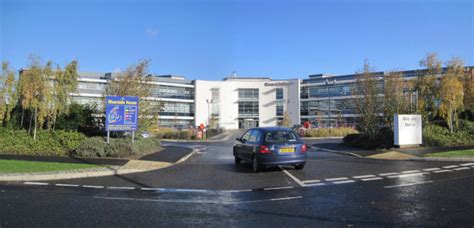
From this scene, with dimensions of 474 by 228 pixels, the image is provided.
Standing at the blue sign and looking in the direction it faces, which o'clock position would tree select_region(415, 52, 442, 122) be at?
The tree is roughly at 9 o'clock from the blue sign.

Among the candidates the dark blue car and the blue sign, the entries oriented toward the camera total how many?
1

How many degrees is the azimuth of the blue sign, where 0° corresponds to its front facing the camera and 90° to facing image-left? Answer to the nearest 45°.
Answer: approximately 0°

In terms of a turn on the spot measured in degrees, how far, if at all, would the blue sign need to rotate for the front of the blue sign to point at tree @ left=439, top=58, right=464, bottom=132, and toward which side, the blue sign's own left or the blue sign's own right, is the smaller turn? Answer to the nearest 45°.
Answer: approximately 90° to the blue sign's own left

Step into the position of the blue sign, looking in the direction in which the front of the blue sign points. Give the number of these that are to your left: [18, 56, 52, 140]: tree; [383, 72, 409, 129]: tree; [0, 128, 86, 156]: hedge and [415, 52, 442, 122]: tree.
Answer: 2

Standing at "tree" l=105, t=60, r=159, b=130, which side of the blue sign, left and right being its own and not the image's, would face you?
back

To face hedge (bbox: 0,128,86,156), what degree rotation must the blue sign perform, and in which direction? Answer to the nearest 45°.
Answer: approximately 90° to its right

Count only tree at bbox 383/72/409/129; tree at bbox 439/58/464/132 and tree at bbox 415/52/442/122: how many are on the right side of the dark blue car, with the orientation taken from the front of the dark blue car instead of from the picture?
3

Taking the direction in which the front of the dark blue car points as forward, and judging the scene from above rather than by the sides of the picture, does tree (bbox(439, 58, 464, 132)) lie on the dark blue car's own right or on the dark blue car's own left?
on the dark blue car's own right

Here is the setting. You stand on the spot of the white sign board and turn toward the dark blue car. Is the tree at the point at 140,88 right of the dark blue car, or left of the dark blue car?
right

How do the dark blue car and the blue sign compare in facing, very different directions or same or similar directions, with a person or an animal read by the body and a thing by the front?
very different directions

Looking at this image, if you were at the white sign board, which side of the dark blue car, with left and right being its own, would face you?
right

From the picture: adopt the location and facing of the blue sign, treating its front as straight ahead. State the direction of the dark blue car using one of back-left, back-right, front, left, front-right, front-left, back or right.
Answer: front-left

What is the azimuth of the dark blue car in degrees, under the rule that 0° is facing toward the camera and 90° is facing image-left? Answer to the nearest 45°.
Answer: approximately 135°
